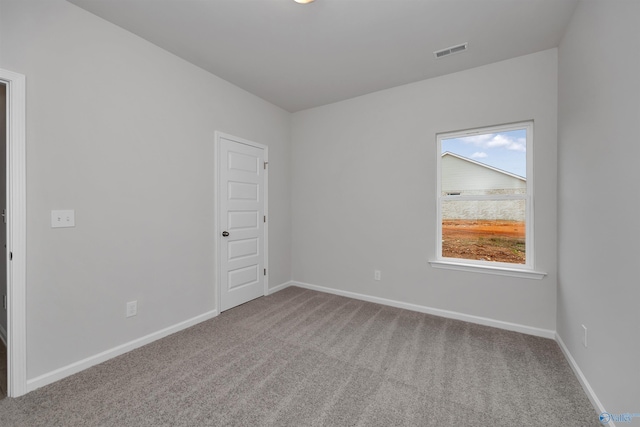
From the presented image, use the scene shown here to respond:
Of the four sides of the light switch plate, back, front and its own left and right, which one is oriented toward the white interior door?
left

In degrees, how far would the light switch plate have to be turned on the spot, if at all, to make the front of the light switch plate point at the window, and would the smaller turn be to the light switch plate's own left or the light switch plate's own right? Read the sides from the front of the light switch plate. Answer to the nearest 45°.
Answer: approximately 45° to the light switch plate's own left

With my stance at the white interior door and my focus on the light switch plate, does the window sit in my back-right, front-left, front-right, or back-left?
back-left

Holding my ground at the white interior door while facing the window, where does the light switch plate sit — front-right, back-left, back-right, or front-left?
back-right

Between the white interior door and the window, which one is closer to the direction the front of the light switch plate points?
the window
